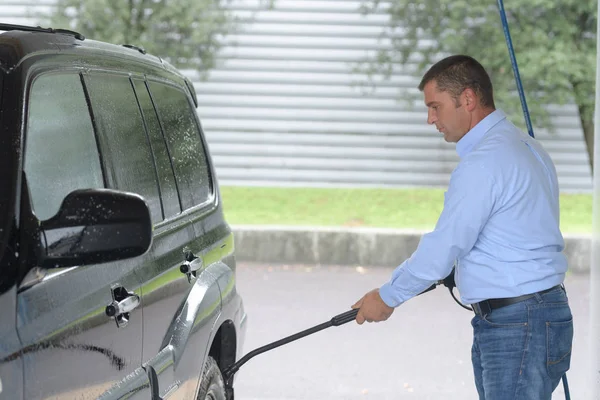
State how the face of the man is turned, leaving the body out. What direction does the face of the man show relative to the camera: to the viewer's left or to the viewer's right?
to the viewer's left

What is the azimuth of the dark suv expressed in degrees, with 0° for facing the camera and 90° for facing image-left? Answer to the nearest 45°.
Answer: approximately 45°

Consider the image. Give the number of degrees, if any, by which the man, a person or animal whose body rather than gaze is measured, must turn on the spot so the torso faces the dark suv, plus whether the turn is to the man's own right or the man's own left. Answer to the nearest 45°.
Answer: approximately 45° to the man's own left

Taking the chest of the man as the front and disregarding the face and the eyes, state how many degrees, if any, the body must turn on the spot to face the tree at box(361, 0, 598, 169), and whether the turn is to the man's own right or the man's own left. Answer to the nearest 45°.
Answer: approximately 90° to the man's own right

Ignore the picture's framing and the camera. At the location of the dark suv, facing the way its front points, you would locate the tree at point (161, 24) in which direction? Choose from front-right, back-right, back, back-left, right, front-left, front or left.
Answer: back-right

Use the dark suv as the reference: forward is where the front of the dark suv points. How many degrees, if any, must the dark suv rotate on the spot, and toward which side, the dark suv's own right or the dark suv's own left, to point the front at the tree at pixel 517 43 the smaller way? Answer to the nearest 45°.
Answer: approximately 180°

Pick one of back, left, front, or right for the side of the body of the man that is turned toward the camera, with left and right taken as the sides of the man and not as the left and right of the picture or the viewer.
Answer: left

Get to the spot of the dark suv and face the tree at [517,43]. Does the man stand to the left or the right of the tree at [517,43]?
right
